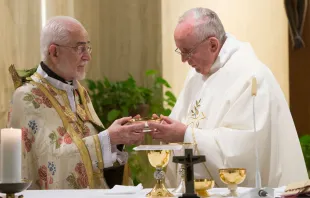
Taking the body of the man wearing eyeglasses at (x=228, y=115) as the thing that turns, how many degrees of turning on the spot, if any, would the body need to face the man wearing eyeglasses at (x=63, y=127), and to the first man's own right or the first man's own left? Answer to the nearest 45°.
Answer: approximately 45° to the first man's own right

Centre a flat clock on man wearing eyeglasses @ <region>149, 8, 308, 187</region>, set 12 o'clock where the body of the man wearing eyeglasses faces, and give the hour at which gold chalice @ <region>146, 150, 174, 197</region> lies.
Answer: The gold chalice is roughly at 11 o'clock from the man wearing eyeglasses.

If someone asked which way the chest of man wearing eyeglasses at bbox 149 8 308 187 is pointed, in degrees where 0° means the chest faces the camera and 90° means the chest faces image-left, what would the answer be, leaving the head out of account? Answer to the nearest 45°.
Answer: approximately 45°
